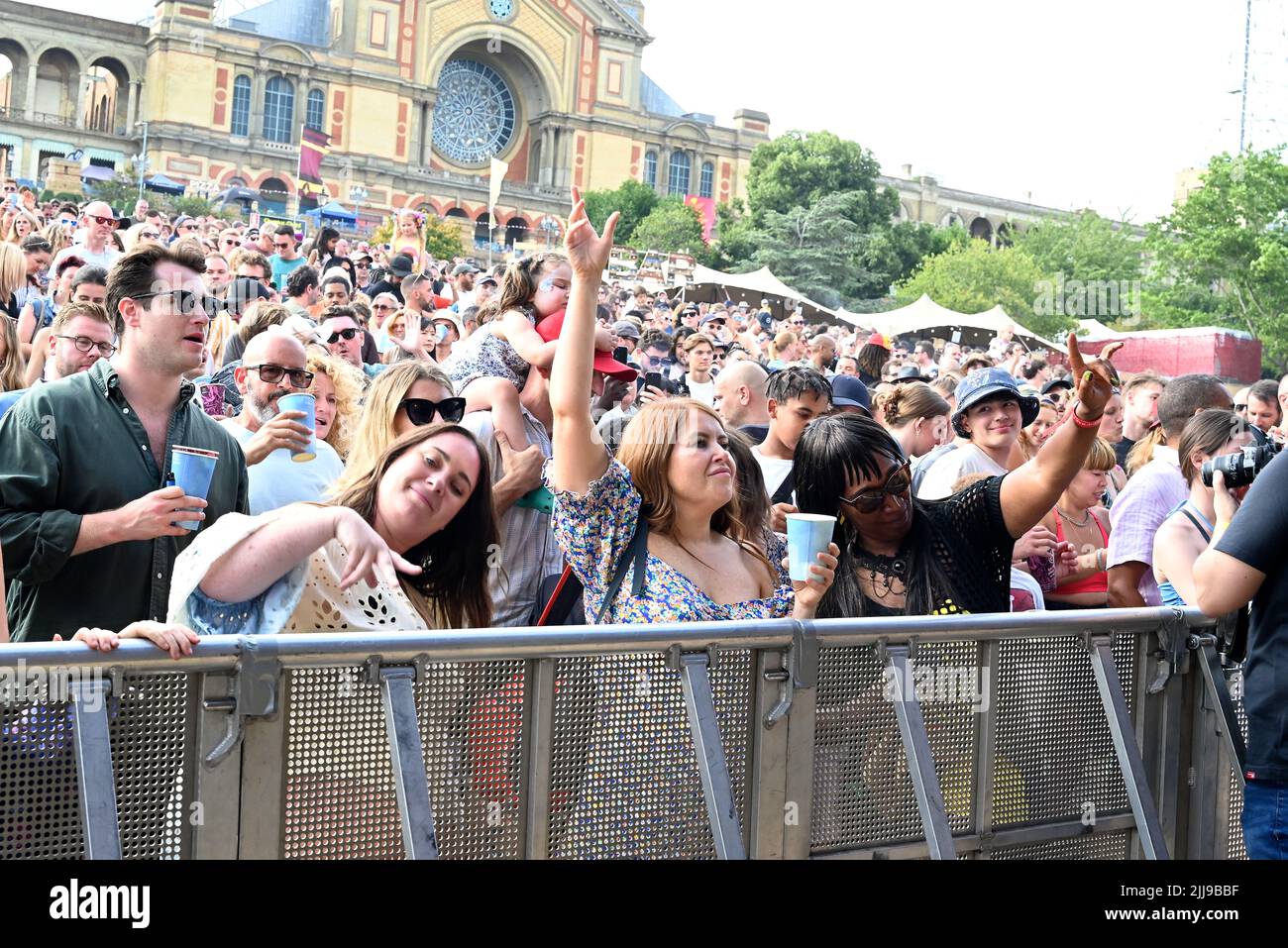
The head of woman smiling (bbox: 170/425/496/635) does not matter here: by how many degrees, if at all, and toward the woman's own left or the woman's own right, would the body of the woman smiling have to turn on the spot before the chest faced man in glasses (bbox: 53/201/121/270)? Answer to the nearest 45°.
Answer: approximately 180°

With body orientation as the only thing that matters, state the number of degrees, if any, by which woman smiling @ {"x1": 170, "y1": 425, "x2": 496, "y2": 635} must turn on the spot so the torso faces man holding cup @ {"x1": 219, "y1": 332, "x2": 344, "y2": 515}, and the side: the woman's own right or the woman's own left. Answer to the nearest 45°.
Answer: approximately 180°

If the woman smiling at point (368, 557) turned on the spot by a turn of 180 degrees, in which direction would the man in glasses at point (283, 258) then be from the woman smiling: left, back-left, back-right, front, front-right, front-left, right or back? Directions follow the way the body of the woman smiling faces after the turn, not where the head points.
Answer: front

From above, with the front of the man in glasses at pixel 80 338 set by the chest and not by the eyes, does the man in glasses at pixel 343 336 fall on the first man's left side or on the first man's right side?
on the first man's left side

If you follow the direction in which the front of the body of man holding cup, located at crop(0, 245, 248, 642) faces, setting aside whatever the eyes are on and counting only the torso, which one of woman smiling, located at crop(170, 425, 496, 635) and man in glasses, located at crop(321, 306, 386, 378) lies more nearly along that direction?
the woman smiling

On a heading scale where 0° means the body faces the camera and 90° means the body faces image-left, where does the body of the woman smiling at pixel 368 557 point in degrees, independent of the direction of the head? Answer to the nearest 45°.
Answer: approximately 0°

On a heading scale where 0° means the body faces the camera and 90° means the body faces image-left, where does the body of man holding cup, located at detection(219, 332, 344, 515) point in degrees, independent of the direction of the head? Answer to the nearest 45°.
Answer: approximately 315°
